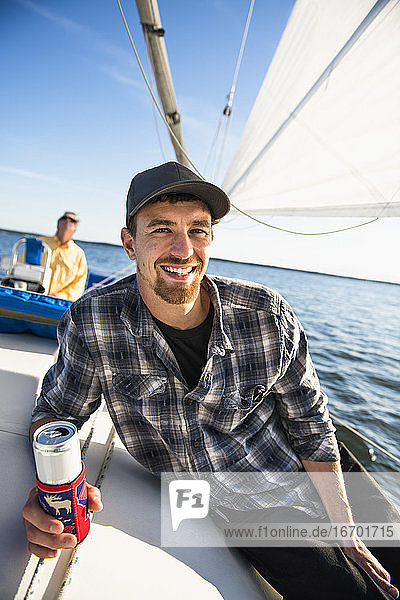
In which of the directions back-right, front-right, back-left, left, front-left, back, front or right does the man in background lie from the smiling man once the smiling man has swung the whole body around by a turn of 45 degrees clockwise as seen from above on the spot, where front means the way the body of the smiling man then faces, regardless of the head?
right

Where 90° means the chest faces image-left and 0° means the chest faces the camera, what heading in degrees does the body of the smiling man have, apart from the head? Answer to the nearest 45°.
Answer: approximately 0°
